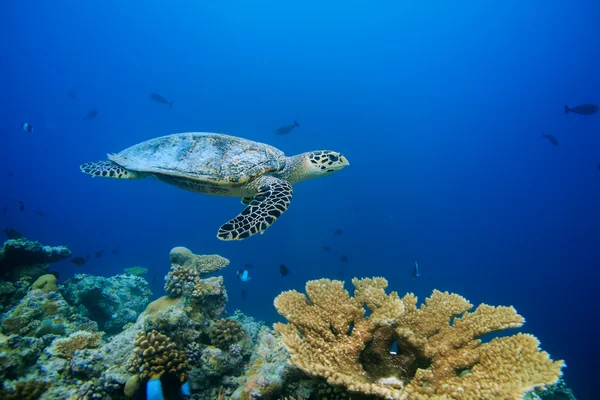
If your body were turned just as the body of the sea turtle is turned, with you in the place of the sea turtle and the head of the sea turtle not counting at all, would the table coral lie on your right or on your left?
on your right

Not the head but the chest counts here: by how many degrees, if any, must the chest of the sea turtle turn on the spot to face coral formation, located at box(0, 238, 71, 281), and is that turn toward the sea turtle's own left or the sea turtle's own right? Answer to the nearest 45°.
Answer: approximately 135° to the sea turtle's own left

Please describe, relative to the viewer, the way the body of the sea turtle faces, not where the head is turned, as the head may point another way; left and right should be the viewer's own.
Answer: facing to the right of the viewer
